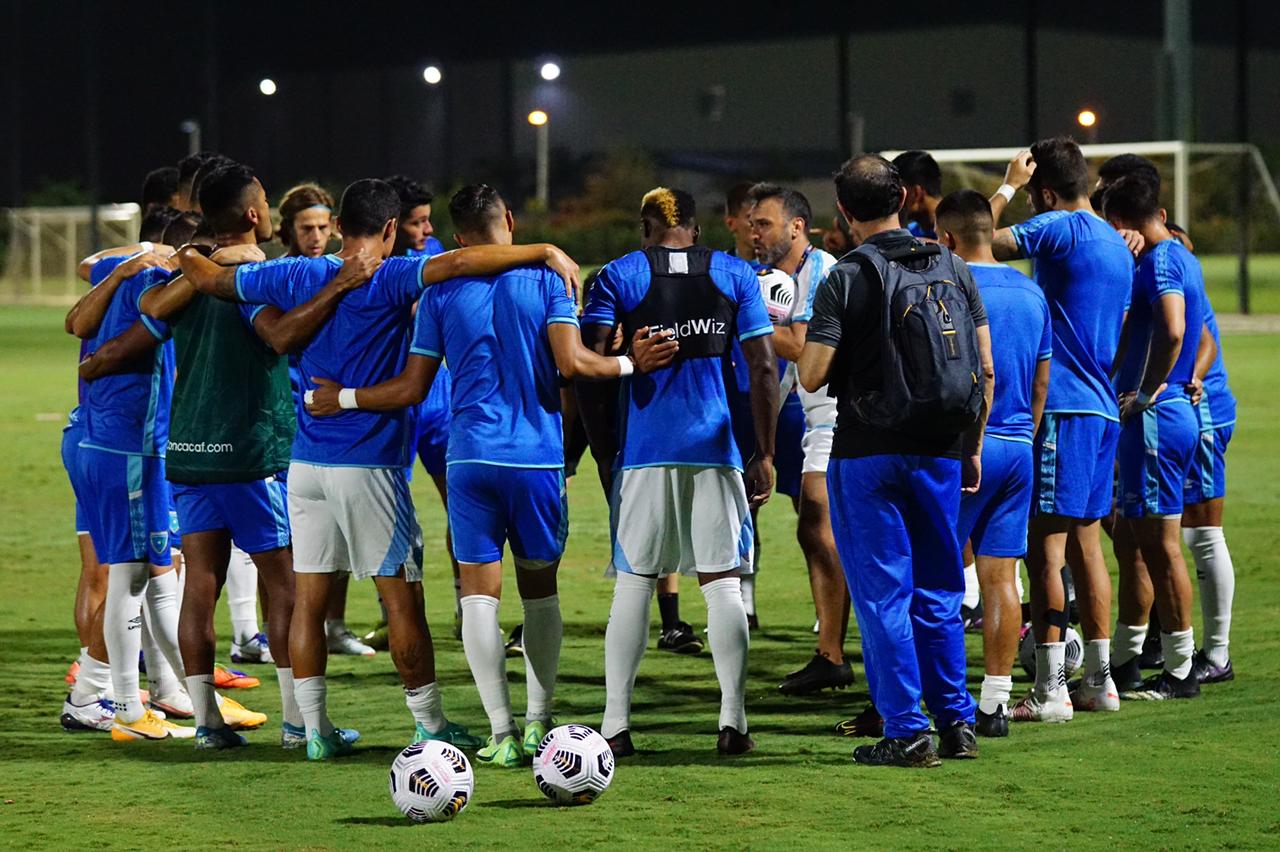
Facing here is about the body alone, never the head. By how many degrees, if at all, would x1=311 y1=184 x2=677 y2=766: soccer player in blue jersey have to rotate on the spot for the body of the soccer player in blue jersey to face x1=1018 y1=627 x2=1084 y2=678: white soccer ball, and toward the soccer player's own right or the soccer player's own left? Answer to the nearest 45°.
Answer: approximately 45° to the soccer player's own right

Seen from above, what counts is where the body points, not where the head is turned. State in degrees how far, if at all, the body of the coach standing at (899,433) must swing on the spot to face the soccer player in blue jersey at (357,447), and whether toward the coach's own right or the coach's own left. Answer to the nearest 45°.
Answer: approximately 45° to the coach's own left

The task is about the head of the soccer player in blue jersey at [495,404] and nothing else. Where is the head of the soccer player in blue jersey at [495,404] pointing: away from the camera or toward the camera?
away from the camera

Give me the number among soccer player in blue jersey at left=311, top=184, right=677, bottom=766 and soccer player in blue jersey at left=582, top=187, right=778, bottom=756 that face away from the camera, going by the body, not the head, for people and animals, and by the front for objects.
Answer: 2

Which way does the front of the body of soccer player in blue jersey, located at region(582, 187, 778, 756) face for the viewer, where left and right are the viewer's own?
facing away from the viewer

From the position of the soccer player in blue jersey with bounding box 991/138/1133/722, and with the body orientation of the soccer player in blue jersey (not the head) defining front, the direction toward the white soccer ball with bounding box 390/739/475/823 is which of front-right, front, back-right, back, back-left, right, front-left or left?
left

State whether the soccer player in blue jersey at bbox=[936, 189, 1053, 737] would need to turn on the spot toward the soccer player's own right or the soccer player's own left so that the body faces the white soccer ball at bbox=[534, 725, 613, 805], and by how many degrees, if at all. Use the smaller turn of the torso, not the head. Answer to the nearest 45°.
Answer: approximately 90° to the soccer player's own left

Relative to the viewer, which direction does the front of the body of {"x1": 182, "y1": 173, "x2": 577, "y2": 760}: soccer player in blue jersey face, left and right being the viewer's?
facing away from the viewer and to the right of the viewer

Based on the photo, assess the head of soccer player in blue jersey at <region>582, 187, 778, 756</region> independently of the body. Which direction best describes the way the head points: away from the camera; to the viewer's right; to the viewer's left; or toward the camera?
away from the camera

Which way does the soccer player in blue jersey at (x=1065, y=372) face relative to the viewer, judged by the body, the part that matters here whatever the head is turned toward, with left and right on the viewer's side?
facing away from the viewer and to the left of the viewer

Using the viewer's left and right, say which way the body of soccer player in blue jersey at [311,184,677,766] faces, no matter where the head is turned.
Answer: facing away from the viewer

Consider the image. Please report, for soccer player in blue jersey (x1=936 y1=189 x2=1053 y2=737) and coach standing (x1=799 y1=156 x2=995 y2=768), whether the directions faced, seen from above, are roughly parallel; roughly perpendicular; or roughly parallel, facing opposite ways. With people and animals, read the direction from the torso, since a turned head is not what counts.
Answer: roughly parallel

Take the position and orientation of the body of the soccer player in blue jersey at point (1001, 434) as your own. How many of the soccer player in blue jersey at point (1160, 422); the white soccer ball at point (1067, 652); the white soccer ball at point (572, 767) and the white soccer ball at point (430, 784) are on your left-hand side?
2

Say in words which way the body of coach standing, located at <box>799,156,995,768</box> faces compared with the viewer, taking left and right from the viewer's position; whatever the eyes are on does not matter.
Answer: facing away from the viewer and to the left of the viewer

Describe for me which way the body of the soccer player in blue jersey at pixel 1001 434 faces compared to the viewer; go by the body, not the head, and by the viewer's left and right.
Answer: facing away from the viewer and to the left of the viewer

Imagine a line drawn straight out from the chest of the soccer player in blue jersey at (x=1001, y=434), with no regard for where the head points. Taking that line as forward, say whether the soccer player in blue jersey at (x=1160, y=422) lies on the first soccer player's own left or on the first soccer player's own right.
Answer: on the first soccer player's own right
